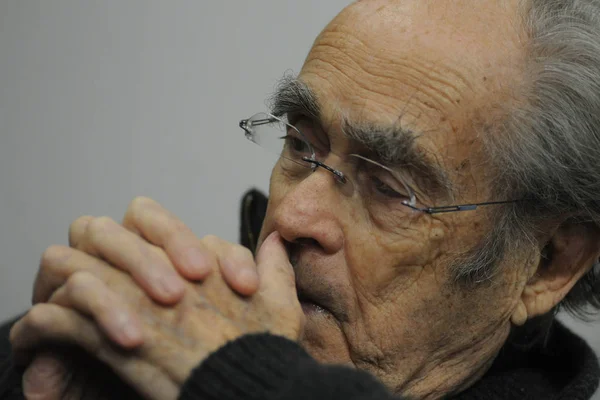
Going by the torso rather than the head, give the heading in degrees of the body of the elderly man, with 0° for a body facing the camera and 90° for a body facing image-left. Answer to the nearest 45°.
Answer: approximately 45°
